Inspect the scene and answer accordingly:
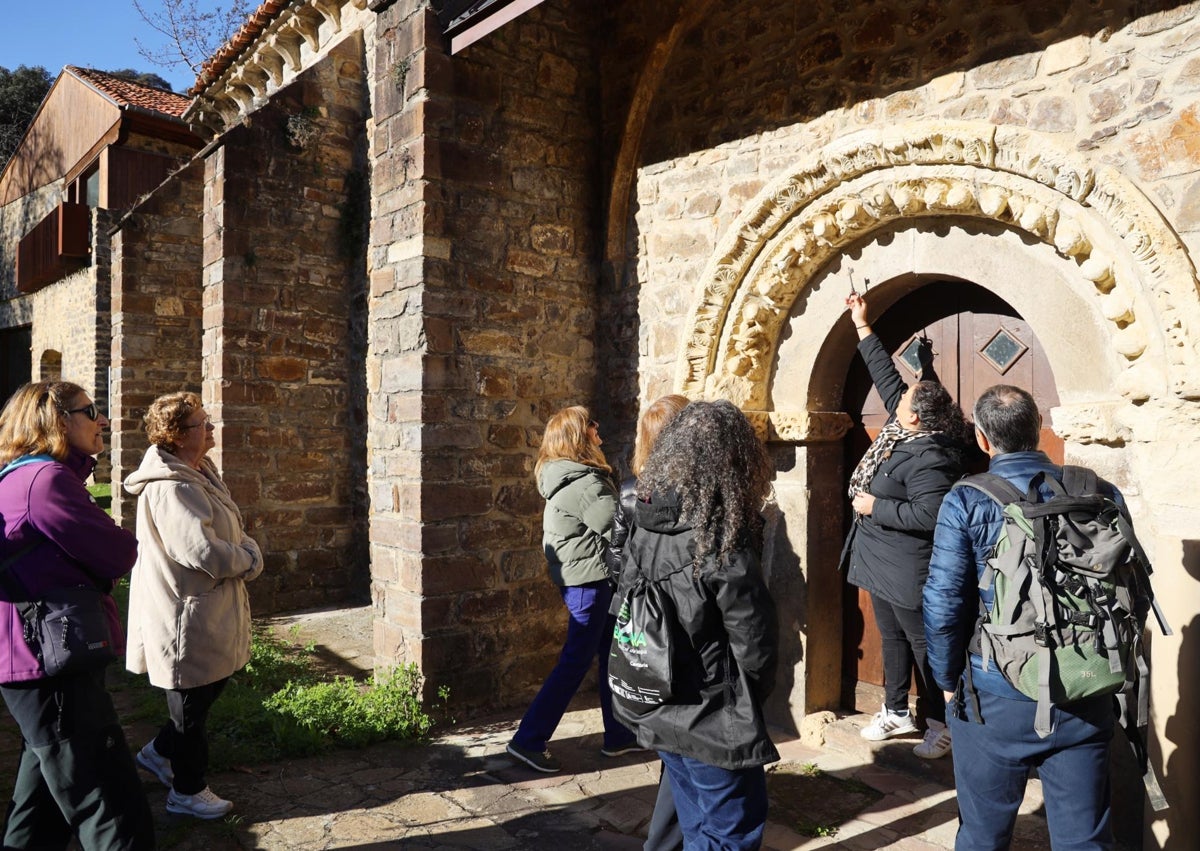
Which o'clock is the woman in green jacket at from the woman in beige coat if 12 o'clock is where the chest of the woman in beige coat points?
The woman in green jacket is roughly at 12 o'clock from the woman in beige coat.

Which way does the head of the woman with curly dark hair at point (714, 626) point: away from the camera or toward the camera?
away from the camera

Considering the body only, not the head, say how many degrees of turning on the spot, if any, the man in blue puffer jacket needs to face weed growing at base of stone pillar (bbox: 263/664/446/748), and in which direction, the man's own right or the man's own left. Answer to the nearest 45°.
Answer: approximately 90° to the man's own left

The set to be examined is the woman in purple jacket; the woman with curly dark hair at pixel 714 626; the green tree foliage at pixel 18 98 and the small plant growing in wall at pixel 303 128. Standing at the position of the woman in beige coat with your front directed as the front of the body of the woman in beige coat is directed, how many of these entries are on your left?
2

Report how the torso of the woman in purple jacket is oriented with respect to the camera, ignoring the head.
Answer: to the viewer's right

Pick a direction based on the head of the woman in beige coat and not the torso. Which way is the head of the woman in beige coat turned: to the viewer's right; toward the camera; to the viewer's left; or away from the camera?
to the viewer's right

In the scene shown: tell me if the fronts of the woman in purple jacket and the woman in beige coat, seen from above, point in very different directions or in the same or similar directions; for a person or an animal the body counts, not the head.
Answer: same or similar directions

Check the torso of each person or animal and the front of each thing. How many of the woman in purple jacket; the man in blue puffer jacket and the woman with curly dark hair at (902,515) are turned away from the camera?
1

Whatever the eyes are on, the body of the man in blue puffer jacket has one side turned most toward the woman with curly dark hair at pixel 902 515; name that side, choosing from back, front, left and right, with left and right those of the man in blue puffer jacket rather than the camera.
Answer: front

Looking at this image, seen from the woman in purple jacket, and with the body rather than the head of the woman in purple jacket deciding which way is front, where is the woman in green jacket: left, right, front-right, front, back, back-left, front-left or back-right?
front

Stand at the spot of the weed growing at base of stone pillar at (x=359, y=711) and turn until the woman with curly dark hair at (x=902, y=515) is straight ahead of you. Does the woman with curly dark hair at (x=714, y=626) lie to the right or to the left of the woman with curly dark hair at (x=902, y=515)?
right

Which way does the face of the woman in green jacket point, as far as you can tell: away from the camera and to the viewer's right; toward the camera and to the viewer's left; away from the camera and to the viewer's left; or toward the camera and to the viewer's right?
away from the camera and to the viewer's right

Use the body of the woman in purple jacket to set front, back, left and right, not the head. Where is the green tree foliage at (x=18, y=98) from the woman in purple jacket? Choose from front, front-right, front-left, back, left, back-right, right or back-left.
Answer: left

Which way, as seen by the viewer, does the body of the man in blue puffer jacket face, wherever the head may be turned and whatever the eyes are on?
away from the camera

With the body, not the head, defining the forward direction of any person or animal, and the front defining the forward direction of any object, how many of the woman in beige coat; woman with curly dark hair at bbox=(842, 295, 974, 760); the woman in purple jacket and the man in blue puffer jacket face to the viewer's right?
2

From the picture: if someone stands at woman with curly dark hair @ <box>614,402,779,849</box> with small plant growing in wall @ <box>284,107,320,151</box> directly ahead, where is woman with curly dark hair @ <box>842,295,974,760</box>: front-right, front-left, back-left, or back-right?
front-right
